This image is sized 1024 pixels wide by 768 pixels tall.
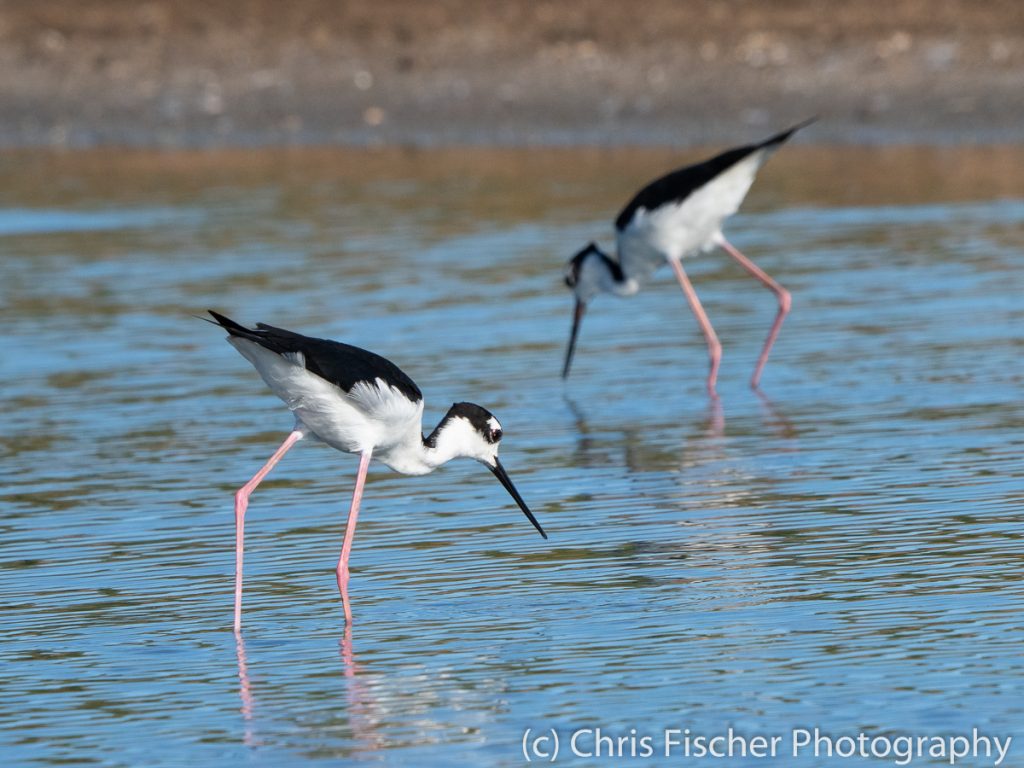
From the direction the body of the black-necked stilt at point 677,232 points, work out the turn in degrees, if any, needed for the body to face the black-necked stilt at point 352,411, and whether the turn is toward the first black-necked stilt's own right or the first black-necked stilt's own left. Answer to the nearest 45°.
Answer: approximately 90° to the first black-necked stilt's own left

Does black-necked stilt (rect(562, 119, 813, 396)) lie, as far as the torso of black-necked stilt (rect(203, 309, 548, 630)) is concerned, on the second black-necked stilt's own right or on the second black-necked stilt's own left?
on the second black-necked stilt's own left

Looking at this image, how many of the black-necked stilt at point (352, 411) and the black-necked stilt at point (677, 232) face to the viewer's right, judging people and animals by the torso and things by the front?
1

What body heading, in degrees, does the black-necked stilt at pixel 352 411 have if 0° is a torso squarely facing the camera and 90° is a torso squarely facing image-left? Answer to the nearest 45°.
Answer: approximately 270°

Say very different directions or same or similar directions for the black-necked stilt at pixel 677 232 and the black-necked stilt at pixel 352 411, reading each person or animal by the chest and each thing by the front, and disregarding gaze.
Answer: very different directions

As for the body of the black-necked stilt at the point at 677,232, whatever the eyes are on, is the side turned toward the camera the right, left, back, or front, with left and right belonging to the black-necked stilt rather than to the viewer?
left
